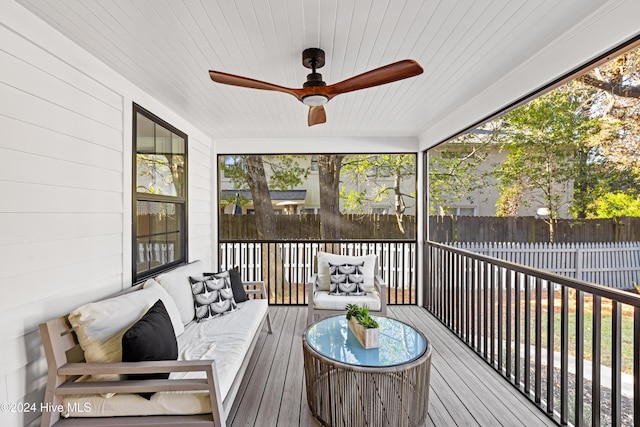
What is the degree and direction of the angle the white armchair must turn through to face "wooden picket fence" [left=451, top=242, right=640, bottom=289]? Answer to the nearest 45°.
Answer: approximately 90° to its left

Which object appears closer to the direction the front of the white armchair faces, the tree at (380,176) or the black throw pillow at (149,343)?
the black throw pillow

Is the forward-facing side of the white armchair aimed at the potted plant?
yes

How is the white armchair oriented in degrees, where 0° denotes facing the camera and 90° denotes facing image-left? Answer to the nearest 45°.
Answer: approximately 0°

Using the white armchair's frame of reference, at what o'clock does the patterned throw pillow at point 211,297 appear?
The patterned throw pillow is roughly at 2 o'clock from the white armchair.

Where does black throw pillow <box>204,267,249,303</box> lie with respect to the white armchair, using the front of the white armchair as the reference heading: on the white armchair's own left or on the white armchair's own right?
on the white armchair's own right

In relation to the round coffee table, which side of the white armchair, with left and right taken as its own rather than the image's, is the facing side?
front

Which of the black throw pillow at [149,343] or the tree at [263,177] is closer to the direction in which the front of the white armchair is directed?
the black throw pillow

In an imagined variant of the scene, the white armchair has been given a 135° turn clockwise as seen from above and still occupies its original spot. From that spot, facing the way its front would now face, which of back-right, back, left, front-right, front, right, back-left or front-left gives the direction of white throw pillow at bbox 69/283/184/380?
left

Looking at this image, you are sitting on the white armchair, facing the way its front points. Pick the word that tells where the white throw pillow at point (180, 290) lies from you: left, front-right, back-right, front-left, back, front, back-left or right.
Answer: front-right

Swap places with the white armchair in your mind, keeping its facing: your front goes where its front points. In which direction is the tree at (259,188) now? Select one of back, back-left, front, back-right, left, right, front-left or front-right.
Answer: back-right

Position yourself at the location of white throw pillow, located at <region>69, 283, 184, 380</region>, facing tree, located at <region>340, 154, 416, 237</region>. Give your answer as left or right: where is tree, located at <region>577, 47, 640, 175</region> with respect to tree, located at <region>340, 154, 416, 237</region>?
right

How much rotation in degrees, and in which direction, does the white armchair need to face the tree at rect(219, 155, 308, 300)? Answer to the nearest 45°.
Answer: approximately 135° to its right

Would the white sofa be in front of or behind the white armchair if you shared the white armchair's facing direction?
in front
